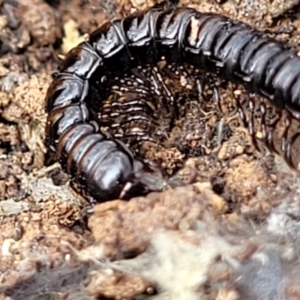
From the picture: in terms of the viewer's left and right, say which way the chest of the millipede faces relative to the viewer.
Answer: facing the viewer and to the right of the viewer
